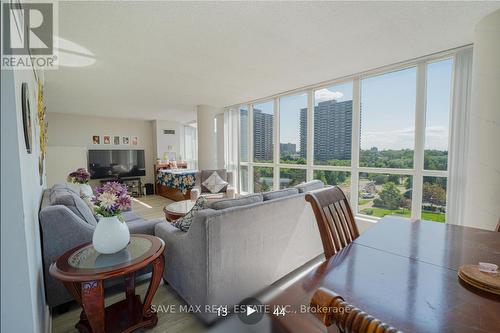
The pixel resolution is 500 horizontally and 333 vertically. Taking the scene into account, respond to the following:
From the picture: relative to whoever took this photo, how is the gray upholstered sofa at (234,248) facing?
facing away from the viewer and to the left of the viewer

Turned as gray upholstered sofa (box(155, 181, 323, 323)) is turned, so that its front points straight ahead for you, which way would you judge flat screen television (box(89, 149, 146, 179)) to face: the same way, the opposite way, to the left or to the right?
the opposite way

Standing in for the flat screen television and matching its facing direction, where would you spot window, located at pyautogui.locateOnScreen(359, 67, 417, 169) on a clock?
The window is roughly at 11 o'clock from the flat screen television.

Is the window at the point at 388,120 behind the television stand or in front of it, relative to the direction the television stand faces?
in front

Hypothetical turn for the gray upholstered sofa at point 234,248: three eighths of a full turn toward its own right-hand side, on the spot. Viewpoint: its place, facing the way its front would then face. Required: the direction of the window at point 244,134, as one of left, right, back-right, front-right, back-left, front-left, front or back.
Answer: left

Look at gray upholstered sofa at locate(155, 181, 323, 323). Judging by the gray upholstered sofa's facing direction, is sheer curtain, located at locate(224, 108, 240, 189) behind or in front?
in front

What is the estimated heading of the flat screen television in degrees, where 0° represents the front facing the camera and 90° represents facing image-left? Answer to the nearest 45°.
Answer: approximately 0°

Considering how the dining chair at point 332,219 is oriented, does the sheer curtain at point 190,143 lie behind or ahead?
behind

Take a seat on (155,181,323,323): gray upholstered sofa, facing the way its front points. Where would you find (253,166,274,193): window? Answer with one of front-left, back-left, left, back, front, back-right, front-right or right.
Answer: front-right

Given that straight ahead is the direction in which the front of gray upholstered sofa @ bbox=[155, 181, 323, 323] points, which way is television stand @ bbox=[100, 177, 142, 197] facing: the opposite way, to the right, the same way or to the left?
the opposite way

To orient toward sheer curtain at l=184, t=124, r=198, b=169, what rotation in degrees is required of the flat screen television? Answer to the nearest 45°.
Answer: approximately 90° to its left

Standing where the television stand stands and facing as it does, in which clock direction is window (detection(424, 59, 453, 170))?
The window is roughly at 11 o'clock from the television stand.

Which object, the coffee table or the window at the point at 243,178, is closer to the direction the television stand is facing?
the coffee table

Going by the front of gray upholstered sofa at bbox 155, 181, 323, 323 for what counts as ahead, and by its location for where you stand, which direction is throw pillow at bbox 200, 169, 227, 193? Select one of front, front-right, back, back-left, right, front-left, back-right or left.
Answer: front-right
